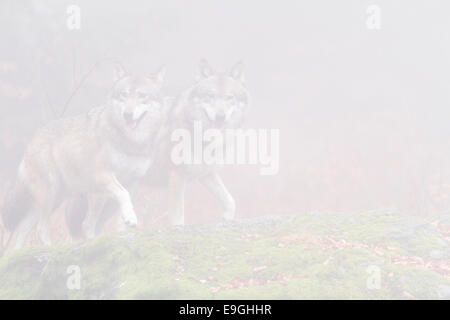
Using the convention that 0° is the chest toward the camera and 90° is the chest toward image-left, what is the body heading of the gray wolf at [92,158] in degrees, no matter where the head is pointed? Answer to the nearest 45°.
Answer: approximately 315°

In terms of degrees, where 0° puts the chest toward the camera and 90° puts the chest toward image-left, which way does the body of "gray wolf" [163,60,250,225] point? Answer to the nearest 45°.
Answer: approximately 315°

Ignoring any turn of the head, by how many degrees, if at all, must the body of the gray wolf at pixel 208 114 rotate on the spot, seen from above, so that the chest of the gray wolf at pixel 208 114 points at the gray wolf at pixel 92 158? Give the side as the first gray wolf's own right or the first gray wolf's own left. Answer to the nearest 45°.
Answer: approximately 135° to the first gray wolf's own right
